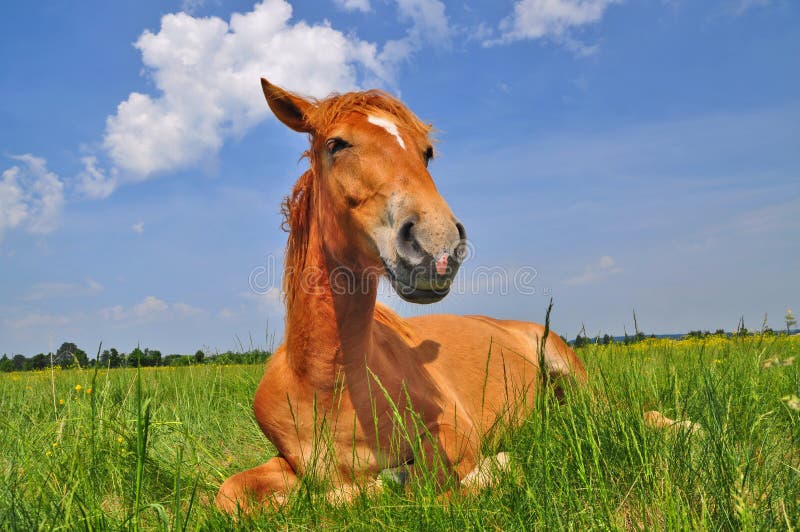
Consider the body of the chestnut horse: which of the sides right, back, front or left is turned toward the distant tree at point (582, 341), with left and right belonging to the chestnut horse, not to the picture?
back

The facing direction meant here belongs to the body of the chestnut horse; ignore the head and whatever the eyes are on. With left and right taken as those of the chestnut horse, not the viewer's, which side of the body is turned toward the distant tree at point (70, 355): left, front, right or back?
right

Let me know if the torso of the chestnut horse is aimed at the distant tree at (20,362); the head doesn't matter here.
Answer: no

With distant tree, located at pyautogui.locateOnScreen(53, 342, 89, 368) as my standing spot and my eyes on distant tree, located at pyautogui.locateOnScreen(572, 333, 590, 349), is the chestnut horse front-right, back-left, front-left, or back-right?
front-right

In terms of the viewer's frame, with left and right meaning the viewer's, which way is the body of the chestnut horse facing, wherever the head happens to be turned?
facing the viewer and to the left of the viewer
